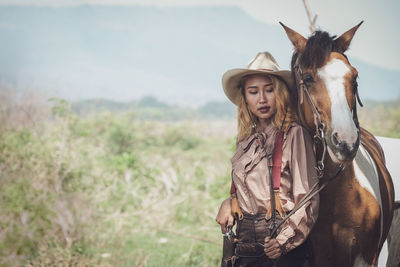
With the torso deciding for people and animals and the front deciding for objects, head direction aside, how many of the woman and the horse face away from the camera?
0

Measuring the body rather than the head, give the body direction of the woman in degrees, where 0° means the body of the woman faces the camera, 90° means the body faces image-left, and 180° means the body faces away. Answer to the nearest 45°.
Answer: approximately 45°
